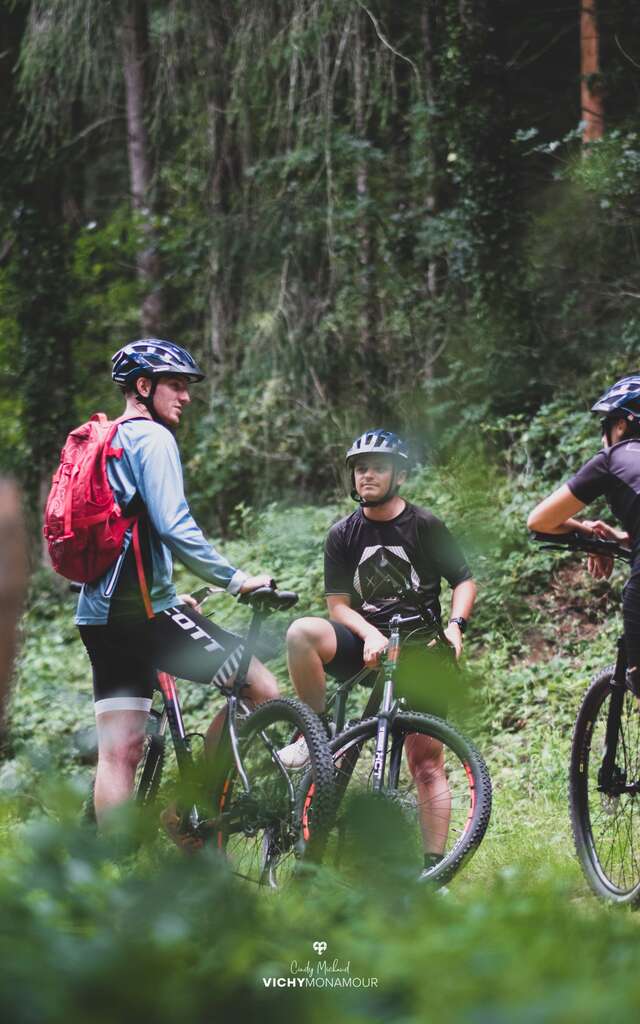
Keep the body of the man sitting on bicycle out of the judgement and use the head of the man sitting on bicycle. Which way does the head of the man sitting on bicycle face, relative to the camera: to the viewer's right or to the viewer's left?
to the viewer's left

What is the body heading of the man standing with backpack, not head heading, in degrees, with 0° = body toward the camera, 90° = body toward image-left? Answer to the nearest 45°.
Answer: approximately 270°

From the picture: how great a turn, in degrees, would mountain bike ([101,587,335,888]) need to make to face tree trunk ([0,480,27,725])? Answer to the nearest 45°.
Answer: approximately 135° to its left

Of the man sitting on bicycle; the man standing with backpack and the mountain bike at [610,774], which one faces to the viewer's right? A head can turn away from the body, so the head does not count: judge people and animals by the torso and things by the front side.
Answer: the man standing with backpack

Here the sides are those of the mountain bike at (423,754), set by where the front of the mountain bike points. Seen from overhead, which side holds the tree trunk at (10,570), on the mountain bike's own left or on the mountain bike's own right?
on the mountain bike's own right

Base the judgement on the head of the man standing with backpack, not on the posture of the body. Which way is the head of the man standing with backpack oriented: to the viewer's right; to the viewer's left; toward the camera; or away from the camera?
to the viewer's right
